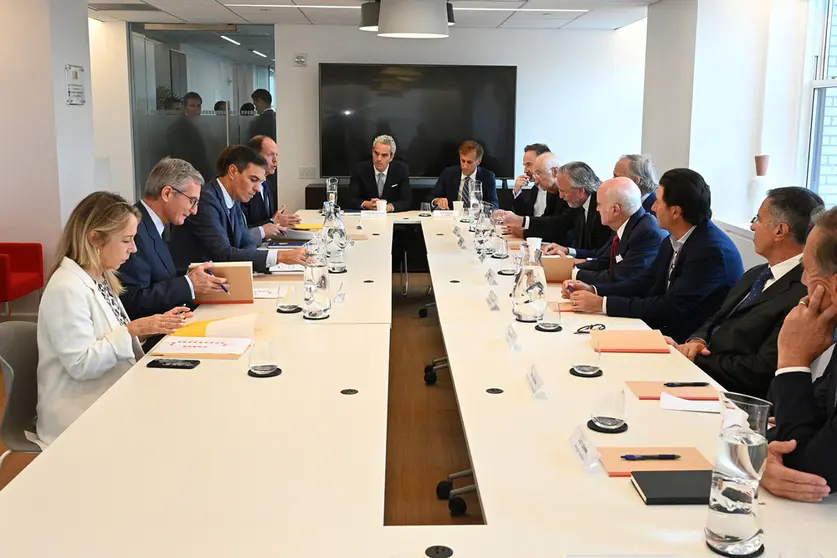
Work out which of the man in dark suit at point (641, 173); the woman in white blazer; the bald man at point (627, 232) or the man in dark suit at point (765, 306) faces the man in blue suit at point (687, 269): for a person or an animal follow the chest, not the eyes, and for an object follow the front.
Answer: the woman in white blazer

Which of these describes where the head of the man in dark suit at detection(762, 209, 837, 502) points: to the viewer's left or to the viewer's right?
to the viewer's left

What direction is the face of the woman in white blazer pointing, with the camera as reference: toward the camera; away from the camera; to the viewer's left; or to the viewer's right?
to the viewer's right

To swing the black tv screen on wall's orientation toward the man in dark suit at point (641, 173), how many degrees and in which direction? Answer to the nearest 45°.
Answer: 0° — it already faces them

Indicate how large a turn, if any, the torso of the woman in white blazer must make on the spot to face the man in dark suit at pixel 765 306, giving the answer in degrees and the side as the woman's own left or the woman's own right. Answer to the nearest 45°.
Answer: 0° — they already face them

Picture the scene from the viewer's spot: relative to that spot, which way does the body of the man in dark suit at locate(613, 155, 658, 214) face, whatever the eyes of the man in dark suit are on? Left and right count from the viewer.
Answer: facing to the left of the viewer

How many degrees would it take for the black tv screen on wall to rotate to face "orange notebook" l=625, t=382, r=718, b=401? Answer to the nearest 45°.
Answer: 0° — it already faces it

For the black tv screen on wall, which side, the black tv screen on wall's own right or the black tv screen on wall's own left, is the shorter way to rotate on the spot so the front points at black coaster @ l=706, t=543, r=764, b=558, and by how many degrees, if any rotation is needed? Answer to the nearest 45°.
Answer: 0° — it already faces it

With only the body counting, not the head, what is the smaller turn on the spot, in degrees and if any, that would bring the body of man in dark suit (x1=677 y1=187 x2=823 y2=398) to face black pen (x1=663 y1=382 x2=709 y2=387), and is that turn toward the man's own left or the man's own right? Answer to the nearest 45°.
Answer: approximately 45° to the man's own left

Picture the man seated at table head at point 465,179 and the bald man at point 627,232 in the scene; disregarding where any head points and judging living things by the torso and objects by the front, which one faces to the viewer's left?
the bald man

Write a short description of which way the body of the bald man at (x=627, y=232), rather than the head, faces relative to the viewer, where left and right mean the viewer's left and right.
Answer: facing to the left of the viewer

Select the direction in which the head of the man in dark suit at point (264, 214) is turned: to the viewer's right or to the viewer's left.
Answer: to the viewer's right

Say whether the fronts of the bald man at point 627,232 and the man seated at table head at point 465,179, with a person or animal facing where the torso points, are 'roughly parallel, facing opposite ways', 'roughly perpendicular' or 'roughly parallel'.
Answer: roughly perpendicular

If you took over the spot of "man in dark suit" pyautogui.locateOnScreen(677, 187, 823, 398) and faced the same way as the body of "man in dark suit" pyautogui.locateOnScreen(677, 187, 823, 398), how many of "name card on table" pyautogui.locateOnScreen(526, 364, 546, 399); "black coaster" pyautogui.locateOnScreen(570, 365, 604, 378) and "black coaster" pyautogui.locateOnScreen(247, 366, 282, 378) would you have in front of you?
3

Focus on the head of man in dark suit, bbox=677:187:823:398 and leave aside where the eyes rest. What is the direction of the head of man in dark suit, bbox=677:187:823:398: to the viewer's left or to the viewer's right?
to the viewer's left
